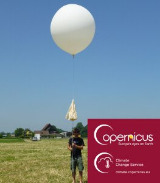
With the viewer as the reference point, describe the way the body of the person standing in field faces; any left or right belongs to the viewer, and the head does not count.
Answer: facing the viewer
